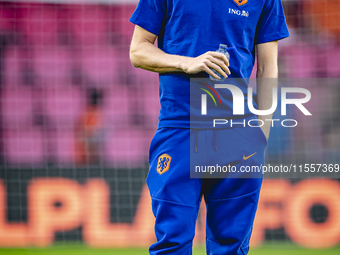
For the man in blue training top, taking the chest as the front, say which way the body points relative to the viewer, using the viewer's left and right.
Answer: facing the viewer
